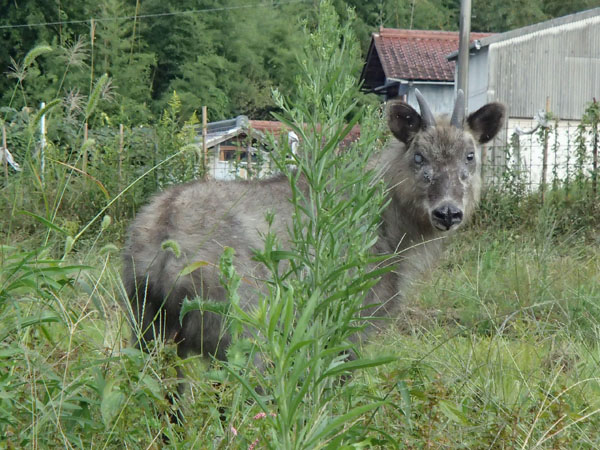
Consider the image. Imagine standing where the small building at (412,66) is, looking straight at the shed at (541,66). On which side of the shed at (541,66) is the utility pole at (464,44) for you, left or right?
right

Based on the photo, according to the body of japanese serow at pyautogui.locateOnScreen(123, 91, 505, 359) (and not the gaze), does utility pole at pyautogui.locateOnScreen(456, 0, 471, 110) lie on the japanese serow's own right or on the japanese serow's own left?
on the japanese serow's own left

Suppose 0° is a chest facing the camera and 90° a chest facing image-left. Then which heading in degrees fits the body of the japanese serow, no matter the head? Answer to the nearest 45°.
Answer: approximately 270°

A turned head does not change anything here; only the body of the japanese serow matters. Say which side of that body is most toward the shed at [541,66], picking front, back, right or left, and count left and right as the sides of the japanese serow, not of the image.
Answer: left

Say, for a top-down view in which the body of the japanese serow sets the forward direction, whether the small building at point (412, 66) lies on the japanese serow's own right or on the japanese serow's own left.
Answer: on the japanese serow's own left

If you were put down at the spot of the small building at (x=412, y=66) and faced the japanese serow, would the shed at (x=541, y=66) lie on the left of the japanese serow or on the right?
left
